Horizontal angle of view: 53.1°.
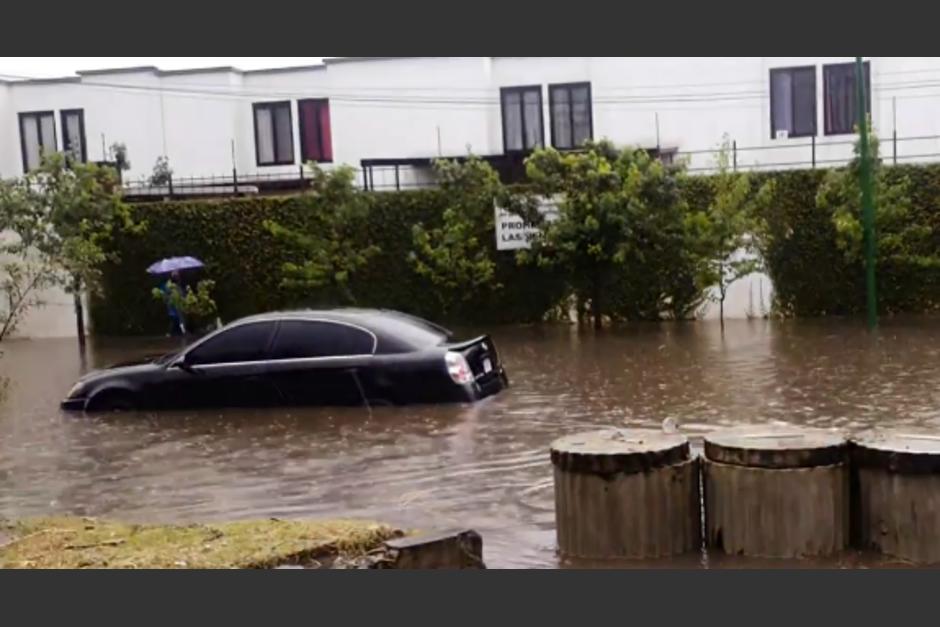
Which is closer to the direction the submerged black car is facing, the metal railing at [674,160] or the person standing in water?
the person standing in water

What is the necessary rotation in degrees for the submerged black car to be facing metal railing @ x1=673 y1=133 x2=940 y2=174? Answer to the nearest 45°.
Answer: approximately 135° to its right

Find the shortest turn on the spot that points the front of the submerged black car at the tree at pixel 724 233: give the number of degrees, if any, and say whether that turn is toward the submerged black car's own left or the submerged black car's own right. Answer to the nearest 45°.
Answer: approximately 135° to the submerged black car's own right

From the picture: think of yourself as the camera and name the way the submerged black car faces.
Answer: facing to the left of the viewer

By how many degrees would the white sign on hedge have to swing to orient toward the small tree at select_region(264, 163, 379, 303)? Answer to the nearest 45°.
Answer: approximately 90° to its right

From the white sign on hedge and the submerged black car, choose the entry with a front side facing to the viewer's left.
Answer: the submerged black car

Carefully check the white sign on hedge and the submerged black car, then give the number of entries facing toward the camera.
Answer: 1

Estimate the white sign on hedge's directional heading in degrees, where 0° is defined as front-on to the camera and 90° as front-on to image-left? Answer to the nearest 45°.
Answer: approximately 0°

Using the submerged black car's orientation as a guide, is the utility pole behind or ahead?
behind

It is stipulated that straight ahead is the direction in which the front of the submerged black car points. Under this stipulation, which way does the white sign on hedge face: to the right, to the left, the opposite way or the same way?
to the left

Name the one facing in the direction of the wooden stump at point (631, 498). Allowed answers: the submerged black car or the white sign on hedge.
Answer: the white sign on hedge

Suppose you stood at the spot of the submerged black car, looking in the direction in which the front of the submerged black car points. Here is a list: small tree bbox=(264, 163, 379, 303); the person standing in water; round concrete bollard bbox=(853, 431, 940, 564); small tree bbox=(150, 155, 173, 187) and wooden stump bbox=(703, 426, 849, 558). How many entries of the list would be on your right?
3

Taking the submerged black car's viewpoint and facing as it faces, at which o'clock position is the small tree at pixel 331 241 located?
The small tree is roughly at 3 o'clock from the submerged black car.

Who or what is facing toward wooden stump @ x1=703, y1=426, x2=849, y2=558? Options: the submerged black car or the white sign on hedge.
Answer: the white sign on hedge

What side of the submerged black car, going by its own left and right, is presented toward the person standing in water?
right

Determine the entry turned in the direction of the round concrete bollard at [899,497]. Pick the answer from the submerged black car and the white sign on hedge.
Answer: the white sign on hedge
